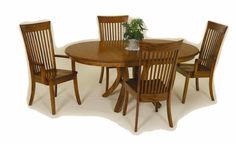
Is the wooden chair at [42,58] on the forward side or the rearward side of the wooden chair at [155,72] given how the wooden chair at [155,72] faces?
on the forward side

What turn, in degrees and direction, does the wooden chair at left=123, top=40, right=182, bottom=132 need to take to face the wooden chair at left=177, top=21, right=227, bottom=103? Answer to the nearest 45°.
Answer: approximately 90° to its right

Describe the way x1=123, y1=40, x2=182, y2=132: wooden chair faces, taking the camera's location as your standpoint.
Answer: facing away from the viewer and to the left of the viewer

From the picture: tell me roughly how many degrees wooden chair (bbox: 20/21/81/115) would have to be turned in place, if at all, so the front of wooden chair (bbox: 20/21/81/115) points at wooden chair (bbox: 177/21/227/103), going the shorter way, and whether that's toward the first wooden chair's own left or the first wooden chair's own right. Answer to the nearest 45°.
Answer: approximately 45° to the first wooden chair's own left

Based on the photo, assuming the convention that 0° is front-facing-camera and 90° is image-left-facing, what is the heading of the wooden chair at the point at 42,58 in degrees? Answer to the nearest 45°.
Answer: approximately 315°

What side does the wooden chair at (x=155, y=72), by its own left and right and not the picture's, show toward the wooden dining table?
front

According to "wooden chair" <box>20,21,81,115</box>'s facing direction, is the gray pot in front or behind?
in front

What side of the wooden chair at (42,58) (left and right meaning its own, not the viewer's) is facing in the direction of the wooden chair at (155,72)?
front
